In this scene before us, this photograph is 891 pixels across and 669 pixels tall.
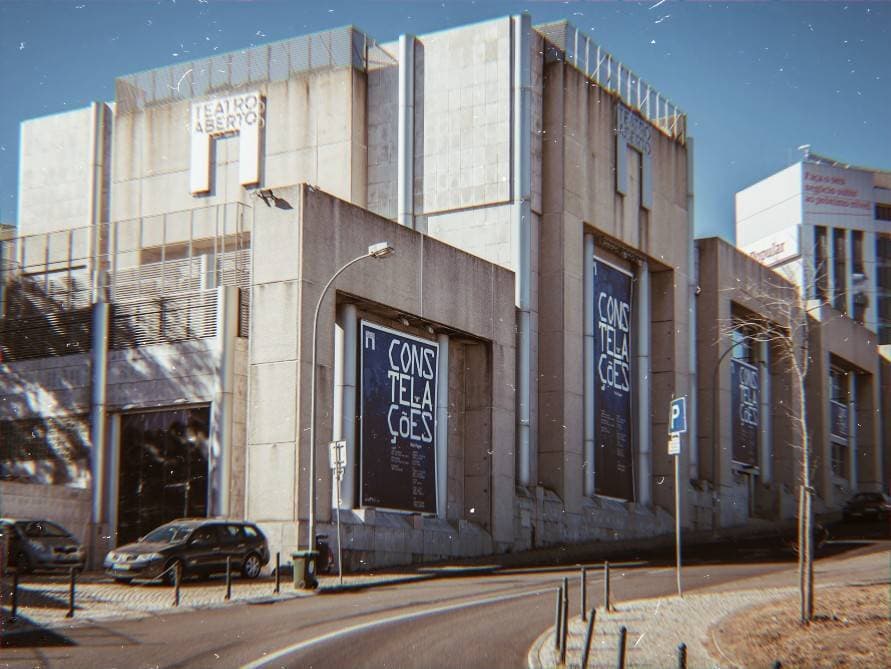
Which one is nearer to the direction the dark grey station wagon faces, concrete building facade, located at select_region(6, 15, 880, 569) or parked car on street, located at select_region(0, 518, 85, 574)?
the parked car on street

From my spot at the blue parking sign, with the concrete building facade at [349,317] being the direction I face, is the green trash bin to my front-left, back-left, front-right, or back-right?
front-left

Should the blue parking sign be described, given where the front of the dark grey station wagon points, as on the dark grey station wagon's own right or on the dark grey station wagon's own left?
on the dark grey station wagon's own left

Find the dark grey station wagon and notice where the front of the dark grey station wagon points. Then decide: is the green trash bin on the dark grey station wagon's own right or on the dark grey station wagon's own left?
on the dark grey station wagon's own left
